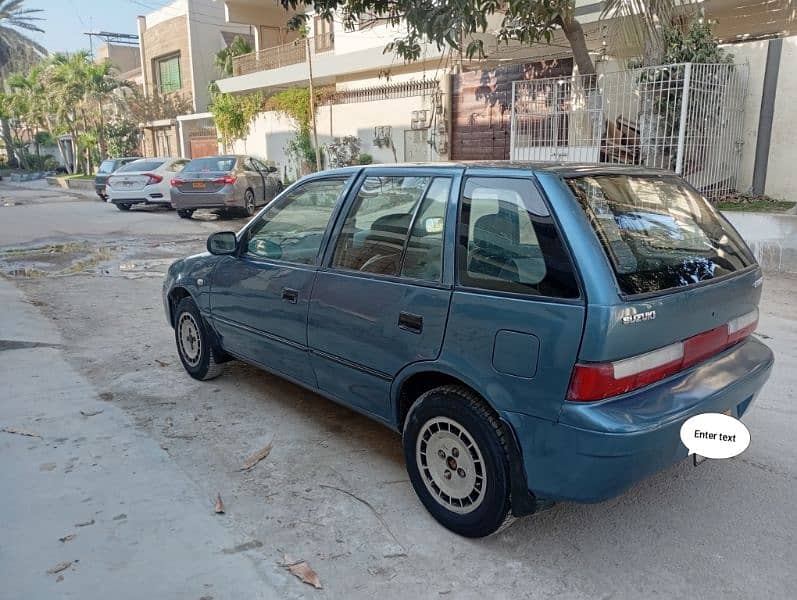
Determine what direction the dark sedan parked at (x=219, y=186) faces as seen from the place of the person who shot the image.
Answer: facing away from the viewer and to the right of the viewer

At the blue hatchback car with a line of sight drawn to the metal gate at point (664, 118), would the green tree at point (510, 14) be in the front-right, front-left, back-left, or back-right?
front-left

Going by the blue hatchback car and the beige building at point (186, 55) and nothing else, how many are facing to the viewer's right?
0

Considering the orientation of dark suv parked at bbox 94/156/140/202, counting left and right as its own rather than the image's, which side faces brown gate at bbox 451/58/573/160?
right

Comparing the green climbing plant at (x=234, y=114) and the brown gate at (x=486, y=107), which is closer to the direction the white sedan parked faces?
the green climbing plant

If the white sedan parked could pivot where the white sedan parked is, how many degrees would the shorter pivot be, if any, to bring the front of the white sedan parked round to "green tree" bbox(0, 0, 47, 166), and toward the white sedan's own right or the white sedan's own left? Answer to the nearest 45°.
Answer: approximately 45° to the white sedan's own left

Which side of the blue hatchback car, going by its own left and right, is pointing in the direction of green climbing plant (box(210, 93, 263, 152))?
front

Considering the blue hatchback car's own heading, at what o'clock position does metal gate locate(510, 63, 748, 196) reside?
The metal gate is roughly at 2 o'clock from the blue hatchback car.

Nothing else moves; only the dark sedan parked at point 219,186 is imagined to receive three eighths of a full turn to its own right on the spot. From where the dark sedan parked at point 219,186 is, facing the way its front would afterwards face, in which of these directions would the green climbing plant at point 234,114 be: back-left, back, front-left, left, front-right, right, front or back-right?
back

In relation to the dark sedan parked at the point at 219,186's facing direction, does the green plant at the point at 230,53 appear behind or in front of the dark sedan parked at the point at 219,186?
in front

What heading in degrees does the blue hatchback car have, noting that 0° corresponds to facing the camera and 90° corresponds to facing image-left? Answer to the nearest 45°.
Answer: approximately 135°

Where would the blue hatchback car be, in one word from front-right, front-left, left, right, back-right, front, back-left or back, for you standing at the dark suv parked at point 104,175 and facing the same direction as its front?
back-right

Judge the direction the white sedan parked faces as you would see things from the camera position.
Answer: facing away from the viewer and to the right of the viewer

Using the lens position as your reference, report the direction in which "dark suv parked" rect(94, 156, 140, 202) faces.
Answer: facing away from the viewer and to the right of the viewer

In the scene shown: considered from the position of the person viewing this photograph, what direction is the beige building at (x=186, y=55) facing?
facing the viewer and to the left of the viewer

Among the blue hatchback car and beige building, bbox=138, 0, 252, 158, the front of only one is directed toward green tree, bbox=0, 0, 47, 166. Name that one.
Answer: the blue hatchback car

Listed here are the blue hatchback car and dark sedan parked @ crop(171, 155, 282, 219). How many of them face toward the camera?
0

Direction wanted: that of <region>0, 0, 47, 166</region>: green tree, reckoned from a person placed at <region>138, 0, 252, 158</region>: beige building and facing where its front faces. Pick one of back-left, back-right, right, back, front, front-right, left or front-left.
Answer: right

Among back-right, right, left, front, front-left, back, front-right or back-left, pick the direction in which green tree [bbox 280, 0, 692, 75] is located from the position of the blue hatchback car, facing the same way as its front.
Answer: front-right

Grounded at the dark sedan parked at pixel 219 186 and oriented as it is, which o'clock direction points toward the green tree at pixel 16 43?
The green tree is roughly at 10 o'clock from the dark sedan parked.
